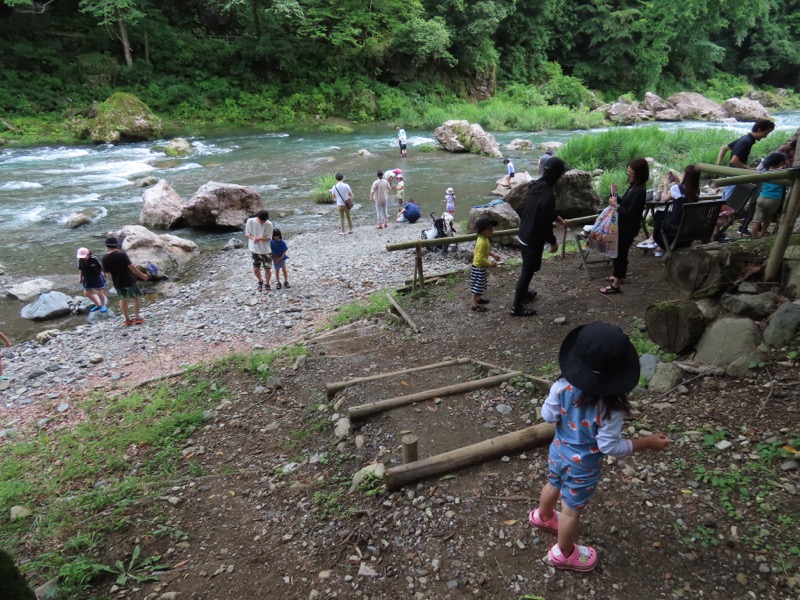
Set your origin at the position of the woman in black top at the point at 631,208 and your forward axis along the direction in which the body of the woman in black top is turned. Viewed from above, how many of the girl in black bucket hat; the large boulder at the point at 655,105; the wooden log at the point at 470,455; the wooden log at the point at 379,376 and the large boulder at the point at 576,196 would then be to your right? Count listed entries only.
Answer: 2

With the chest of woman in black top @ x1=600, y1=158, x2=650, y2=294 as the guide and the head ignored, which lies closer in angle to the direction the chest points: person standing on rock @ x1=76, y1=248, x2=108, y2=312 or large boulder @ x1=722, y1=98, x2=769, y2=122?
the person standing on rock

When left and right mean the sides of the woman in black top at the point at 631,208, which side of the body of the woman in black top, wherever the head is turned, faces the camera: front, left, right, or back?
left

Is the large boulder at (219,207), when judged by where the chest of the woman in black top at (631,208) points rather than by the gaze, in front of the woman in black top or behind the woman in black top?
in front

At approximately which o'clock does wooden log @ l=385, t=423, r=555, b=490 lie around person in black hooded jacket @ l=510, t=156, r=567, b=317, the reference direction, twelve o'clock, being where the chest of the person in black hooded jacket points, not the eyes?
The wooden log is roughly at 3 o'clock from the person in black hooded jacket.

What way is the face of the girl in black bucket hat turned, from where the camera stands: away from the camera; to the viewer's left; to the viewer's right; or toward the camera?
away from the camera
